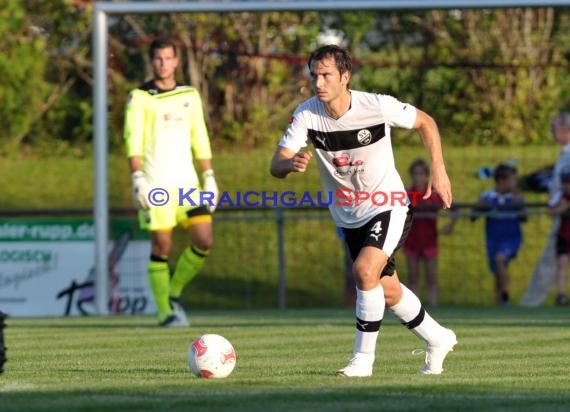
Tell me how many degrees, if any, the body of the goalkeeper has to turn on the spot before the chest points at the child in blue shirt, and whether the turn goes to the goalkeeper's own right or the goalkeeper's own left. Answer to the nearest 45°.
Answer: approximately 135° to the goalkeeper's own left

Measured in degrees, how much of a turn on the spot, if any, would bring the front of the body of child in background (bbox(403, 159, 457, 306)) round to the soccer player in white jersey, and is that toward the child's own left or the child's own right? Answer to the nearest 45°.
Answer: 0° — they already face them

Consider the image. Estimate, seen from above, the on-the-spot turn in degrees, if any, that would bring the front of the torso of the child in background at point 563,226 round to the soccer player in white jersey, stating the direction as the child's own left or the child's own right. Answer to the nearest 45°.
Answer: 0° — they already face them

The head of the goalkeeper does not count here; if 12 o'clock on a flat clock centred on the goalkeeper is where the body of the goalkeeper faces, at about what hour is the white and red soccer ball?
The white and red soccer ball is roughly at 12 o'clock from the goalkeeper.

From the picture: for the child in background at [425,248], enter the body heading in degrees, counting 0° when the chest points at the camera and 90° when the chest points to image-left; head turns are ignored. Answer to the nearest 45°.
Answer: approximately 0°

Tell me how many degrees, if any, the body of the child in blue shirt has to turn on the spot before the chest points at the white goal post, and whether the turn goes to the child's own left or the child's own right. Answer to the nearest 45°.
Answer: approximately 90° to the child's own right

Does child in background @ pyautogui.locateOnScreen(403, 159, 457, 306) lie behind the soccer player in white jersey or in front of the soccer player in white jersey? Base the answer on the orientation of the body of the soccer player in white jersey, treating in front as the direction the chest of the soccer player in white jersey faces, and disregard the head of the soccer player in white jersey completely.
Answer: behind
